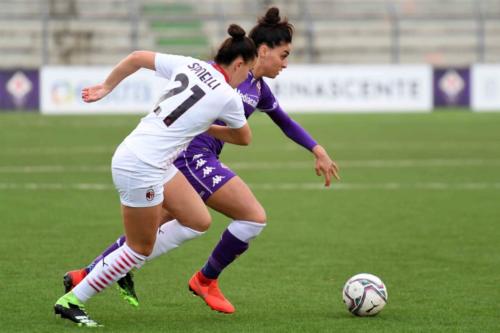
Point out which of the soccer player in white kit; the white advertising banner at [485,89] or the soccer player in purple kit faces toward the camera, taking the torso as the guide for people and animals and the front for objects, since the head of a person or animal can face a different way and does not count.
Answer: the white advertising banner

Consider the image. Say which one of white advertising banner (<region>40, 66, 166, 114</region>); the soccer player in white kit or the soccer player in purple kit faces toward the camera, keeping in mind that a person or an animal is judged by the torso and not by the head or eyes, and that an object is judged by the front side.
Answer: the white advertising banner

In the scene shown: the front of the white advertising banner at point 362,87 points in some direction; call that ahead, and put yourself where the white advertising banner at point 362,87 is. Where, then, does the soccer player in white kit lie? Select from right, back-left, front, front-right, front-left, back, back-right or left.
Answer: front

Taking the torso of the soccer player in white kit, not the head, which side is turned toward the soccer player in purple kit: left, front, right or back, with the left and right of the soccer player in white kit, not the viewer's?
front

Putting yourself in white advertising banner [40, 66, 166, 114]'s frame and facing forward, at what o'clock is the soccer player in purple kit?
The soccer player in purple kit is roughly at 12 o'clock from the white advertising banner.

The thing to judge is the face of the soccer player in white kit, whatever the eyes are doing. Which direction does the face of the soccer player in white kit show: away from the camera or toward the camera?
away from the camera

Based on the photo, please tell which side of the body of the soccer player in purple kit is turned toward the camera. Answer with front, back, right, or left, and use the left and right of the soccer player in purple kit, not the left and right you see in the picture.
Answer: right

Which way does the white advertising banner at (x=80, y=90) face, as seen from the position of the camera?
facing the viewer

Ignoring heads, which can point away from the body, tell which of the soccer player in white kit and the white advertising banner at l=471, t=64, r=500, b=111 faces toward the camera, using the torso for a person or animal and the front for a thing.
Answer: the white advertising banner

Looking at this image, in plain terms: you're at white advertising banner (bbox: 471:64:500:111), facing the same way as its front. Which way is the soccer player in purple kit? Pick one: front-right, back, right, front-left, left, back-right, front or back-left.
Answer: front

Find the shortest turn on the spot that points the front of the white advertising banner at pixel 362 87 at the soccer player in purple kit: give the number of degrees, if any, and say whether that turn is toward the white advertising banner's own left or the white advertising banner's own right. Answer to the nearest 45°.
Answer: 0° — it already faces them

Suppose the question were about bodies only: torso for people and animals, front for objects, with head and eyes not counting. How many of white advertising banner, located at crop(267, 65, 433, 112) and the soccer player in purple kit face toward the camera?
1
